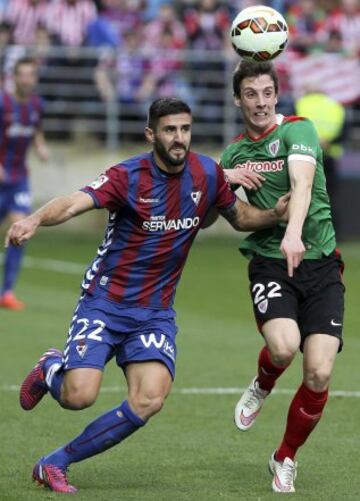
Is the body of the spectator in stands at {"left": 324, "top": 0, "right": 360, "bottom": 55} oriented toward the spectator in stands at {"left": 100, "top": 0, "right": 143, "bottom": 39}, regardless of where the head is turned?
no

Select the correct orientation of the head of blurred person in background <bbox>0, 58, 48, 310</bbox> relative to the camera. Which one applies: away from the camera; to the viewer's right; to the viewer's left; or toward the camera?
toward the camera

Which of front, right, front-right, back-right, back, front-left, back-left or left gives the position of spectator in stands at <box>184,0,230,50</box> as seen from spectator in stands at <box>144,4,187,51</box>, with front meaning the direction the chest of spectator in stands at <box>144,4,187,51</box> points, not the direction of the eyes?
left

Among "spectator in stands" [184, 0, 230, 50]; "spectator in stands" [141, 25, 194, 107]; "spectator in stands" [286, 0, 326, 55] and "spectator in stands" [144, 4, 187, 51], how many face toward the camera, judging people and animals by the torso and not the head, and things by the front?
4

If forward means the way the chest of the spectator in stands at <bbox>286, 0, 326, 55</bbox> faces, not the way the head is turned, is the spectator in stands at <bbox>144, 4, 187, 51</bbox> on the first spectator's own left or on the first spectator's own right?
on the first spectator's own right

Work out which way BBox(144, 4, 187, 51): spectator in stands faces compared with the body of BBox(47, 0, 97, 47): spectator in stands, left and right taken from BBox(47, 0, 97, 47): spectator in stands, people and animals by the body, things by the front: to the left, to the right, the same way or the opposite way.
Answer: the same way

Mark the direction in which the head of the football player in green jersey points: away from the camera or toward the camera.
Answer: toward the camera

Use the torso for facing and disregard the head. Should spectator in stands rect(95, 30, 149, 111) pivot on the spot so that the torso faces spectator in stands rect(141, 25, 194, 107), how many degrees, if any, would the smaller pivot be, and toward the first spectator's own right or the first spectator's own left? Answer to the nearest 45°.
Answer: approximately 90° to the first spectator's own left

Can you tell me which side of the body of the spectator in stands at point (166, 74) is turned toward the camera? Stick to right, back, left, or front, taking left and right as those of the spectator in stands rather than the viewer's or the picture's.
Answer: front

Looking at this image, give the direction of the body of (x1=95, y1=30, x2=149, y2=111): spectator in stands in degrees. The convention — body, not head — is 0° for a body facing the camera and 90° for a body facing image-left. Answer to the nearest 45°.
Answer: approximately 0°

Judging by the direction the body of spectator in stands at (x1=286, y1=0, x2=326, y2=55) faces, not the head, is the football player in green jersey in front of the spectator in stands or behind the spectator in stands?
in front

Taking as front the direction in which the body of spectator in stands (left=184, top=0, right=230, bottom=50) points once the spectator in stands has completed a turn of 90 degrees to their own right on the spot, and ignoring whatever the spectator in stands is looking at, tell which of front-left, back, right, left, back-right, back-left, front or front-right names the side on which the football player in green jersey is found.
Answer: left

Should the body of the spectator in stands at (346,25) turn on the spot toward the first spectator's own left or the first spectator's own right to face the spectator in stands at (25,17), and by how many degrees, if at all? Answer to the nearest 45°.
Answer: approximately 90° to the first spectator's own right

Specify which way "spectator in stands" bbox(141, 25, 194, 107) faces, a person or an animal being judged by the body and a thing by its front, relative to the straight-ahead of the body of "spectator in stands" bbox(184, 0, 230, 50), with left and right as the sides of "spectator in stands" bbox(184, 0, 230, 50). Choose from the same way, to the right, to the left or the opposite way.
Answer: the same way

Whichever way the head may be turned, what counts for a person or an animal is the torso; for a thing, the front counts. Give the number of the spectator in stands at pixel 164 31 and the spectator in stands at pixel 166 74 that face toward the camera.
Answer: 2

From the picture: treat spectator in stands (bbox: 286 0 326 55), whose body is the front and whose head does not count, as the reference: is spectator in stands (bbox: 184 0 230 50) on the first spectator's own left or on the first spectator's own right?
on the first spectator's own right

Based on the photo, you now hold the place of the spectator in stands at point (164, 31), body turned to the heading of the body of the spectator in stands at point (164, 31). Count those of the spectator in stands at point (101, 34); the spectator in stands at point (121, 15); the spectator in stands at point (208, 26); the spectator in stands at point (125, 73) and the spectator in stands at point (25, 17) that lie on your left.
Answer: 1

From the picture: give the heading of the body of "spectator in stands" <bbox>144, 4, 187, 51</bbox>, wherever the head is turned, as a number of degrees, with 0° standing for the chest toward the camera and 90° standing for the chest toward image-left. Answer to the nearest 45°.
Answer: approximately 0°
